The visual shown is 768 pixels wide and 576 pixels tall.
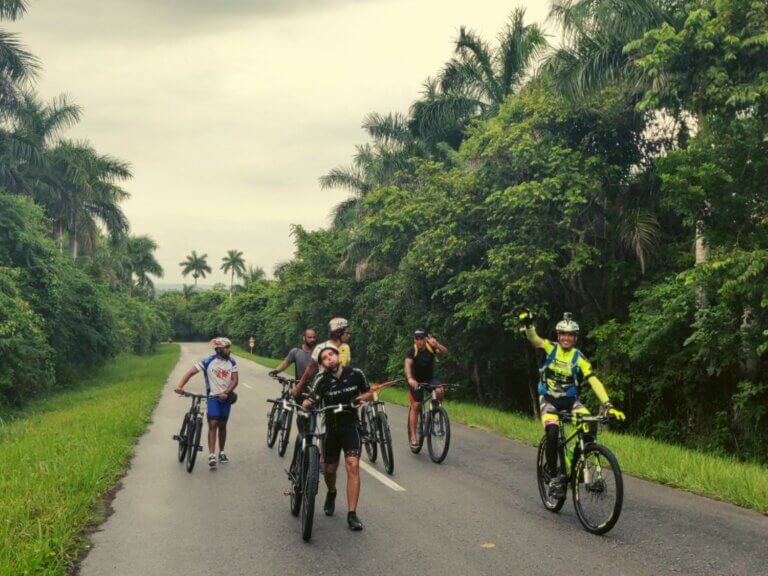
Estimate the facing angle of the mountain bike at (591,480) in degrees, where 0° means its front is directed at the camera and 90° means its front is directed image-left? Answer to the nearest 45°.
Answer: approximately 315°

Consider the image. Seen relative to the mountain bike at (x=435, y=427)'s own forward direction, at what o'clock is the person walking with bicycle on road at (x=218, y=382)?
The person walking with bicycle on road is roughly at 4 o'clock from the mountain bike.

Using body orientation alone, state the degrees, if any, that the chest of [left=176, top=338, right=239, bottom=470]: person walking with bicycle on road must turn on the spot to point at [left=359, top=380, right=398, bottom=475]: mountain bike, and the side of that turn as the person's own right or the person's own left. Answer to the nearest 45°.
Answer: approximately 90° to the person's own left

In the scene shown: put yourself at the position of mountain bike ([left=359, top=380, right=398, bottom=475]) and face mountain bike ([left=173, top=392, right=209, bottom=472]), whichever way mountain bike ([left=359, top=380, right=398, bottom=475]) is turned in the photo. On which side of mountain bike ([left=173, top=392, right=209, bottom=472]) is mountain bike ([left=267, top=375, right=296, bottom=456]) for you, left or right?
right

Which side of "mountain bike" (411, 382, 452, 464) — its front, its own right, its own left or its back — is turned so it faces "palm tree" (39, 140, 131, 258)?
back

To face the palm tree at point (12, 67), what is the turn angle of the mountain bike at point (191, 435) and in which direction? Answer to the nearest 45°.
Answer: approximately 135° to its right

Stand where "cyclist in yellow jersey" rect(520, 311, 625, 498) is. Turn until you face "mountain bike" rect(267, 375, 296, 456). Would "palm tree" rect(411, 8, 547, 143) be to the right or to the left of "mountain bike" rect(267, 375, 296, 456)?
right
